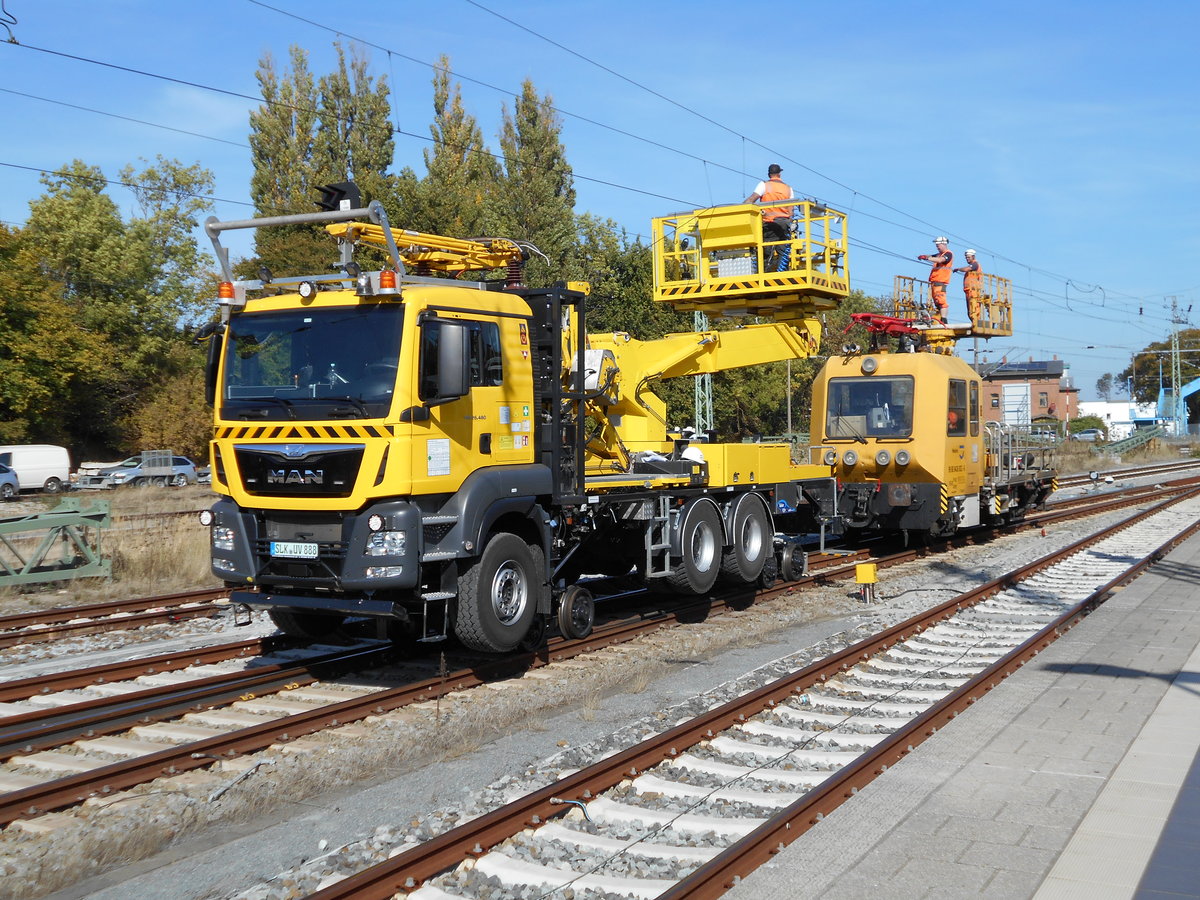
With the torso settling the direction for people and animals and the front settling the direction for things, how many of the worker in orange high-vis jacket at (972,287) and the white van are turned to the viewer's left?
2

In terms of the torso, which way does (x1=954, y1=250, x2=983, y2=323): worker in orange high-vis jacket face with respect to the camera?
to the viewer's left

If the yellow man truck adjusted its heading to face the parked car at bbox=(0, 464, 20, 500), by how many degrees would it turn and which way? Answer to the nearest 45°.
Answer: approximately 90° to its right

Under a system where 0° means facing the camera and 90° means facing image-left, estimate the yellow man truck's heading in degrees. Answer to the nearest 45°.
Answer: approximately 45°

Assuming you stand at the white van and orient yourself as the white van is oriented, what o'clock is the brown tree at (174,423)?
The brown tree is roughly at 4 o'clock from the white van.

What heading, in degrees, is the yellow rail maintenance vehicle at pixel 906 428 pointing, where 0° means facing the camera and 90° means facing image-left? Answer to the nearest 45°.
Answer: approximately 45°

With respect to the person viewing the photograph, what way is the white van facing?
facing to the left of the viewer

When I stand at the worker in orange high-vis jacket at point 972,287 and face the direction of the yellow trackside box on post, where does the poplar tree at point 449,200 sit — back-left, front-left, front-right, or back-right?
back-right

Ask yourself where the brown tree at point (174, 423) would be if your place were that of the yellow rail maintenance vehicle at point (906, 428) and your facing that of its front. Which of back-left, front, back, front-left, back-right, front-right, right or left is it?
right

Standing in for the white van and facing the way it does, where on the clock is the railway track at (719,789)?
The railway track is roughly at 9 o'clock from the white van.

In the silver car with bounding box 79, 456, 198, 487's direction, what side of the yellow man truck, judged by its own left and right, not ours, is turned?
right
